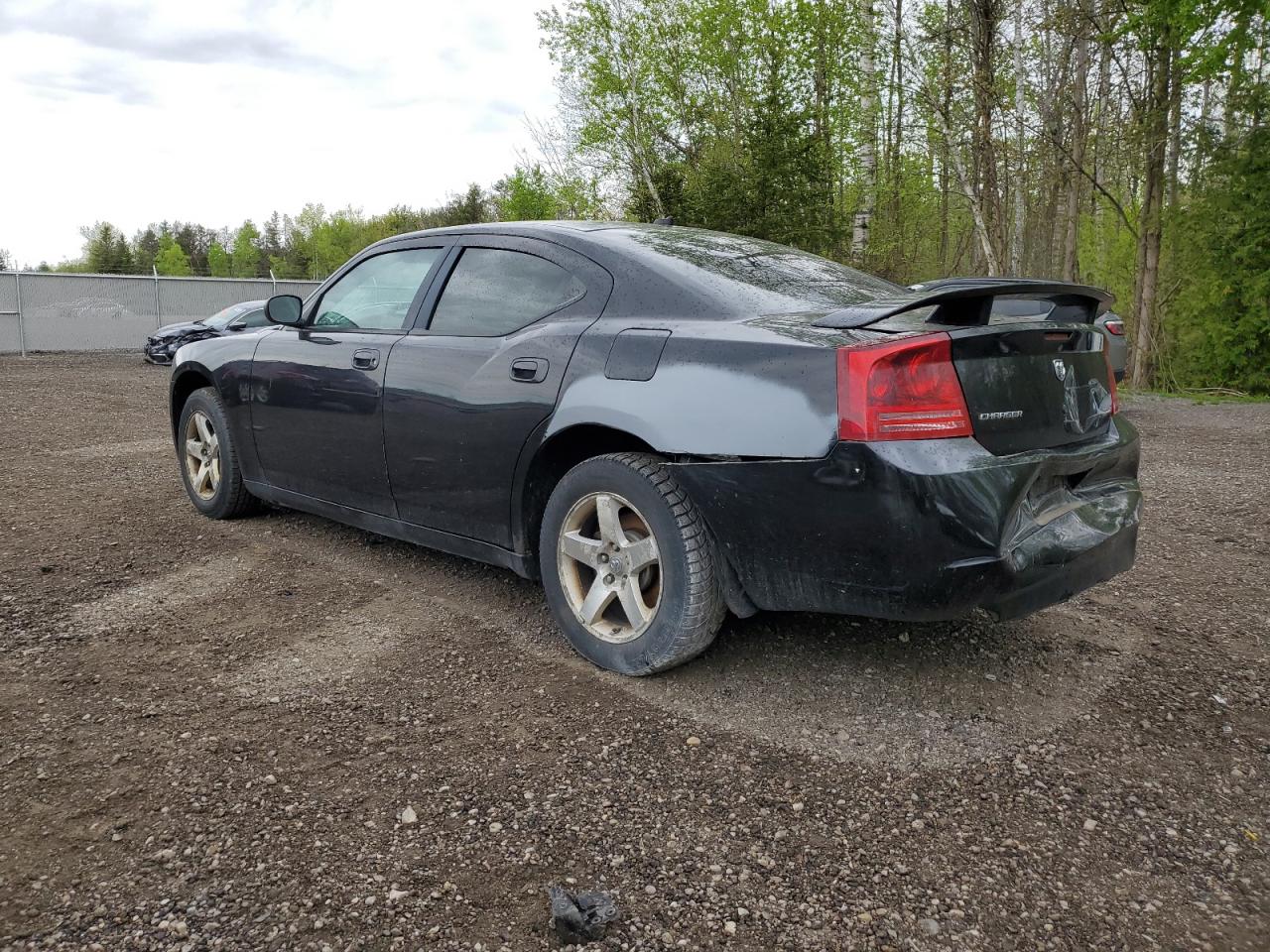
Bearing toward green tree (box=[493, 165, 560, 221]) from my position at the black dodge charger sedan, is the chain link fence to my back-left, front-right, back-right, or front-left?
front-left

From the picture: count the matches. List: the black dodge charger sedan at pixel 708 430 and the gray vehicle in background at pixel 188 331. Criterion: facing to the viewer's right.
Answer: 0

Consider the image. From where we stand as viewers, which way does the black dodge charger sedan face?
facing away from the viewer and to the left of the viewer

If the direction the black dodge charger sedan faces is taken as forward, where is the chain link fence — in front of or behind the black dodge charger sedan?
in front

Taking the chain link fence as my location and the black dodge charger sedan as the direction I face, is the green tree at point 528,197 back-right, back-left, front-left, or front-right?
back-left
